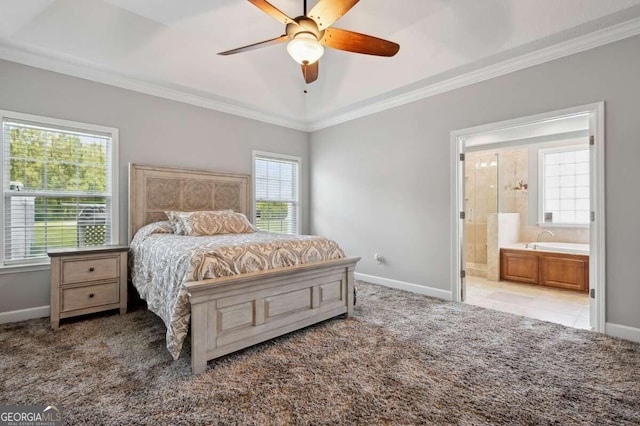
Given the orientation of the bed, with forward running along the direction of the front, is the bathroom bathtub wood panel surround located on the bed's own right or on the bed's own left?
on the bed's own left

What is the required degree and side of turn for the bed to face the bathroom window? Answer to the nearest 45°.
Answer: approximately 45° to its left

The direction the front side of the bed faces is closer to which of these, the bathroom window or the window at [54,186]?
the bathroom window

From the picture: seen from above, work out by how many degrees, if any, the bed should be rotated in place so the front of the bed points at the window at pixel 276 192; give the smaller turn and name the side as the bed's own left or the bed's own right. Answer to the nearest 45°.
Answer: approximately 135° to the bed's own left

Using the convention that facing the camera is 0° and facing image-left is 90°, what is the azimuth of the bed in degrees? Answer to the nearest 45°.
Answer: approximately 315°

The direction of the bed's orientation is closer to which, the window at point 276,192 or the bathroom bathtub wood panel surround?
the bathroom bathtub wood panel surround

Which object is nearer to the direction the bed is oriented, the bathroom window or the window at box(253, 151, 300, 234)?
the bathroom window
